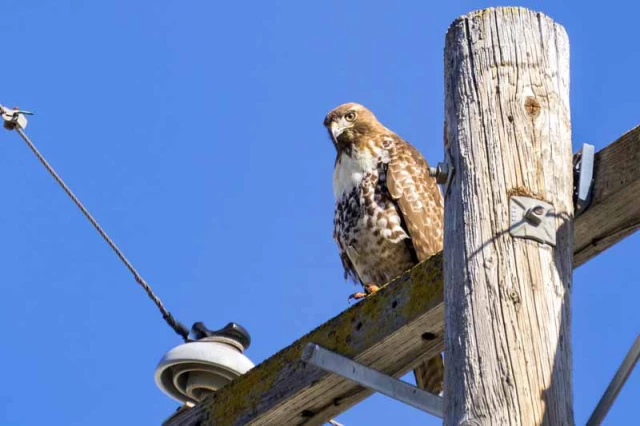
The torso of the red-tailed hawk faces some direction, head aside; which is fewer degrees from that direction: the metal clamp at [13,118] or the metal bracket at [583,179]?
the metal clamp

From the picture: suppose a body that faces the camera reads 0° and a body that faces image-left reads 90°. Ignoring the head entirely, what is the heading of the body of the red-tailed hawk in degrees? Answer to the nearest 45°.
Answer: approximately 45°

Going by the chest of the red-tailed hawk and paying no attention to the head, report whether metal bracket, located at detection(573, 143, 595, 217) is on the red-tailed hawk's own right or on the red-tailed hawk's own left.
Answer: on the red-tailed hawk's own left
